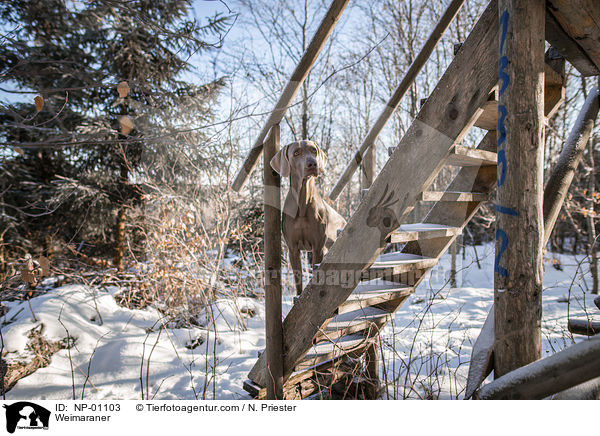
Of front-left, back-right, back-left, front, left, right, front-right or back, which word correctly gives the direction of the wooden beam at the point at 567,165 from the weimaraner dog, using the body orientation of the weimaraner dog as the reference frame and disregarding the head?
left

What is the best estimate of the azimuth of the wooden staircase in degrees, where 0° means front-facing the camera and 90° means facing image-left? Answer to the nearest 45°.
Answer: approximately 135°

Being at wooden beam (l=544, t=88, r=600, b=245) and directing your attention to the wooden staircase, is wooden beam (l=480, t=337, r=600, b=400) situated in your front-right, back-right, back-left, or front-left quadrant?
front-left

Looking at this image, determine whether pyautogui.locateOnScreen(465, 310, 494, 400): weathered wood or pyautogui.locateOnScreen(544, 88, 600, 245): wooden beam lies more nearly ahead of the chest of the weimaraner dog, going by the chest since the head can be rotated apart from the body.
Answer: the weathered wood

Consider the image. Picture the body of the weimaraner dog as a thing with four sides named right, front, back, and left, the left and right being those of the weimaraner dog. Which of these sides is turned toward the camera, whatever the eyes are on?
front
